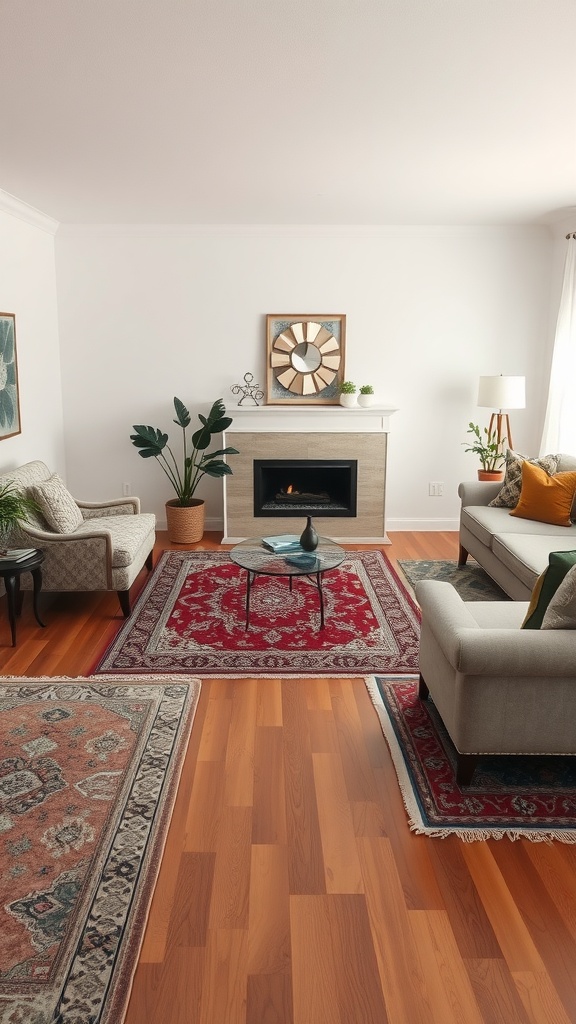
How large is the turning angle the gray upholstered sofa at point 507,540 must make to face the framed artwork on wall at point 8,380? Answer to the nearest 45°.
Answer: approximately 45° to its right

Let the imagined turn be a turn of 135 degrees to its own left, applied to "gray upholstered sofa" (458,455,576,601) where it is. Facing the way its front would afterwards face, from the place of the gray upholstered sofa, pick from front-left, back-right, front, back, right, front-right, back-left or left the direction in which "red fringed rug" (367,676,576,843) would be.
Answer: right

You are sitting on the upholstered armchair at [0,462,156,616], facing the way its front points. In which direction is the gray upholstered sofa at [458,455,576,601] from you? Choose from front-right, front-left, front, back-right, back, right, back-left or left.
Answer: front

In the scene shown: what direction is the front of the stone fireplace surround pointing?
toward the camera

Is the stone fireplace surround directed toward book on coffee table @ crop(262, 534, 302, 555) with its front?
yes

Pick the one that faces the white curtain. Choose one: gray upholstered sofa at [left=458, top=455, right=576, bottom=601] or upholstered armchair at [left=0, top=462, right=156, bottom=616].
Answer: the upholstered armchair

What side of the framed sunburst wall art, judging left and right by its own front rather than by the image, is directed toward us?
front

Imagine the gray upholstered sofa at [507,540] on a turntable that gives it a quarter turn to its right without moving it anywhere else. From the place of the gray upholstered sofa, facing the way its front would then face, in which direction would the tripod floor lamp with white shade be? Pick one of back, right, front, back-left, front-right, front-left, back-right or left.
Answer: front-right

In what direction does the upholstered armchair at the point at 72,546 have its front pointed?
to the viewer's right

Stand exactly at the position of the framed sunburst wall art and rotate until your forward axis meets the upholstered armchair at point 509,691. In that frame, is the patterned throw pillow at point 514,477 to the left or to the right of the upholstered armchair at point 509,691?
left

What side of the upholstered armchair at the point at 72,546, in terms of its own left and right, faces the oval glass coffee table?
front

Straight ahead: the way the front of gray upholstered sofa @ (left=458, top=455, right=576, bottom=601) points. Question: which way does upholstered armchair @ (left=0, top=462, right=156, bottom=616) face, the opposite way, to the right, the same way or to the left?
the opposite way

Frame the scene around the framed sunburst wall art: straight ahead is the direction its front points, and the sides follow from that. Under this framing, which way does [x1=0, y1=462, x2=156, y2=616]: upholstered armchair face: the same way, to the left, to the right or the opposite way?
to the left

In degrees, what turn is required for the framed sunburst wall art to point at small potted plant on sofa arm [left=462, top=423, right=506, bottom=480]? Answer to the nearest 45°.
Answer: approximately 90° to its left
